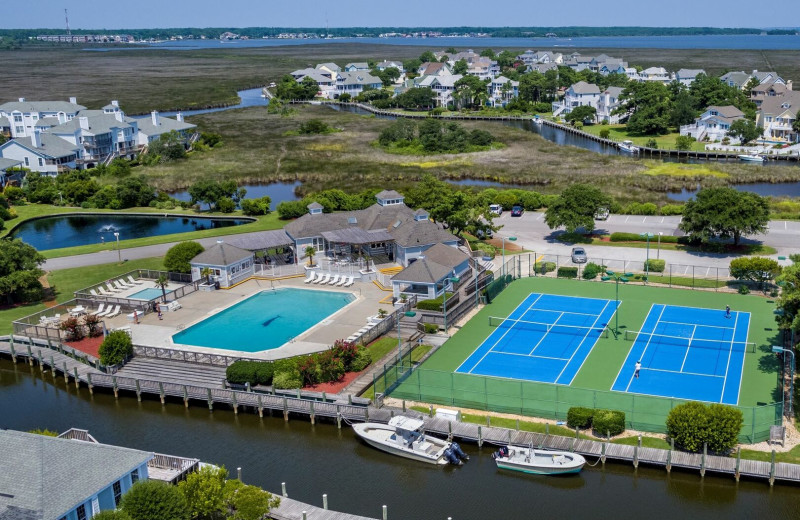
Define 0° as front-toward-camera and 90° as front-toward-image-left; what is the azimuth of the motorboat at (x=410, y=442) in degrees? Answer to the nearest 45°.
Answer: approximately 135°

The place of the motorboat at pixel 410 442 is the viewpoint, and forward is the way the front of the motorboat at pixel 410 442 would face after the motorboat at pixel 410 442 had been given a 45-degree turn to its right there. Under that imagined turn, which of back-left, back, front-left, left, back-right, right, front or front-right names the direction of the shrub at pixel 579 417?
right

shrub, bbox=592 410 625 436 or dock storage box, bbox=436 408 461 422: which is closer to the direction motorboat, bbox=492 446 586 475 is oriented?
the shrub

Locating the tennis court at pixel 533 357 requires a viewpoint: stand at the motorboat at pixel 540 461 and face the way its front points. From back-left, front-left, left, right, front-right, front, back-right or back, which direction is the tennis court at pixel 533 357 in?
left

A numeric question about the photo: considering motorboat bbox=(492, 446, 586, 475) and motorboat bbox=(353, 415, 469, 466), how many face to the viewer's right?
1

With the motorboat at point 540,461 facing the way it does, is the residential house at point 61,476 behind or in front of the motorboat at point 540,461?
behind

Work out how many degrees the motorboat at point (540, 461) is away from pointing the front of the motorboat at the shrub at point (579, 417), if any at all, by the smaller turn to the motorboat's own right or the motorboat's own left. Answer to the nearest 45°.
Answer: approximately 45° to the motorboat's own left

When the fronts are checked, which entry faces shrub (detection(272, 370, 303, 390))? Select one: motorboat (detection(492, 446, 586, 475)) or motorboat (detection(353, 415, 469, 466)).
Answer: motorboat (detection(353, 415, 469, 466))

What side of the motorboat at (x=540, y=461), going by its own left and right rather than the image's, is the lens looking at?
right

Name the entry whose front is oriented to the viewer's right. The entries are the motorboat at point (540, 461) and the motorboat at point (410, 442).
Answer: the motorboat at point (540, 461)

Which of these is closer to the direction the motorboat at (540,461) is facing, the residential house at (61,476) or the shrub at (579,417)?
the shrub

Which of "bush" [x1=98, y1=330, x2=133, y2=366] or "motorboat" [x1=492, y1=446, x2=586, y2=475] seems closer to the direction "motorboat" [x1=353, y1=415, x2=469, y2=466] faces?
the bush

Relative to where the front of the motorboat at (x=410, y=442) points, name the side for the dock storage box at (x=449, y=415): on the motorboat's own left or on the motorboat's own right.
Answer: on the motorboat's own right

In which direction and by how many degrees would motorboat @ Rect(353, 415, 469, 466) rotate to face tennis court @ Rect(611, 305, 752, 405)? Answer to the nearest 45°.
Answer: approximately 90° to its right

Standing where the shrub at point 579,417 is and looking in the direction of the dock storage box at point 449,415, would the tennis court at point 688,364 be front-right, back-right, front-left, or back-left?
back-right

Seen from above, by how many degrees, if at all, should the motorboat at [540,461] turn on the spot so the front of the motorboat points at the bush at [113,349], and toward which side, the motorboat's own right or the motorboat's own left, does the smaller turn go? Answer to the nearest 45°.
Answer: approximately 180°
